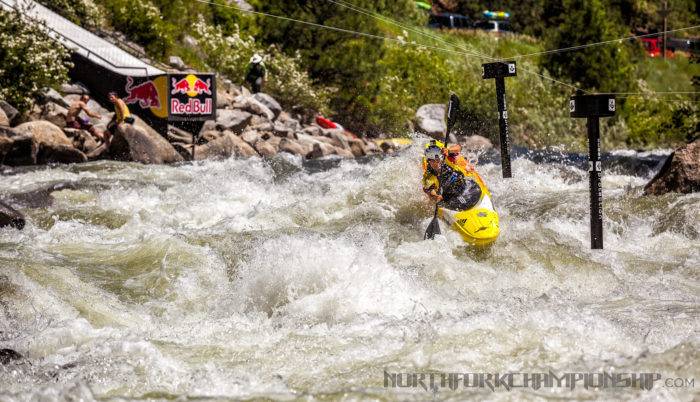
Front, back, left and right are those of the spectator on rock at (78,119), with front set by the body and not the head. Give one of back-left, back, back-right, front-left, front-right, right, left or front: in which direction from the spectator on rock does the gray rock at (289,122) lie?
front-left

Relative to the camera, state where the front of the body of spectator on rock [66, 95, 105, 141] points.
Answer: to the viewer's right

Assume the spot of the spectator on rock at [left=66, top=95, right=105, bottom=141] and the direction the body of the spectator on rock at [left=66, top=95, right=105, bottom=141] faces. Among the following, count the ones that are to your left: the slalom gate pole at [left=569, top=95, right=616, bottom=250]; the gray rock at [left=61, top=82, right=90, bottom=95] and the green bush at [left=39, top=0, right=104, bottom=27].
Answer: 2

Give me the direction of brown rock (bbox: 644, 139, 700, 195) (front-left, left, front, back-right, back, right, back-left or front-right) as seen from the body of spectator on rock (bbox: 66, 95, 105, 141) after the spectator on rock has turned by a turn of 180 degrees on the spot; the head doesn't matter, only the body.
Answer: back-left

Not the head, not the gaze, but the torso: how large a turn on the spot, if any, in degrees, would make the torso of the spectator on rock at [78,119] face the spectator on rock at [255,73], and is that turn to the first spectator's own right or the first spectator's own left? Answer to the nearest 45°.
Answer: approximately 45° to the first spectator's own left

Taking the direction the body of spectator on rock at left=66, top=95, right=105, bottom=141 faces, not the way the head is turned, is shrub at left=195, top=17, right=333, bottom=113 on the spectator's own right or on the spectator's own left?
on the spectator's own left

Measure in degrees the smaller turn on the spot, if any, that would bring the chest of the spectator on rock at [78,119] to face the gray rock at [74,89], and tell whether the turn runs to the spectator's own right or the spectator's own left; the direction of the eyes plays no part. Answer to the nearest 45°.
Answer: approximately 90° to the spectator's own left
